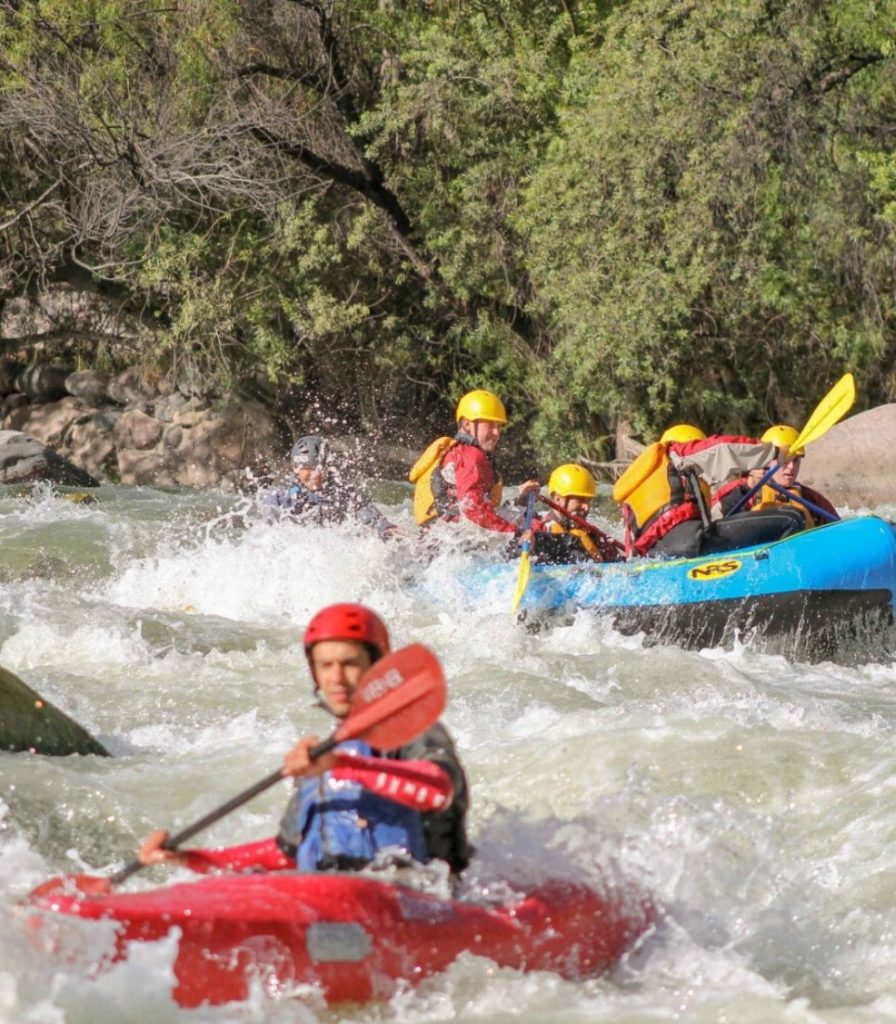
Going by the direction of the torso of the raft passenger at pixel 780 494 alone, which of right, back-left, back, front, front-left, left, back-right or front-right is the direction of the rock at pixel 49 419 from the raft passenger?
back-right

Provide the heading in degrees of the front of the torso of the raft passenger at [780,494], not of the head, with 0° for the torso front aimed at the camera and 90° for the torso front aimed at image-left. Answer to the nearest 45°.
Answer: approximately 0°

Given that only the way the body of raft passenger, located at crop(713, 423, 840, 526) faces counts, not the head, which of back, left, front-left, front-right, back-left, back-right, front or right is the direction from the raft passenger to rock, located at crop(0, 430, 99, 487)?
back-right
